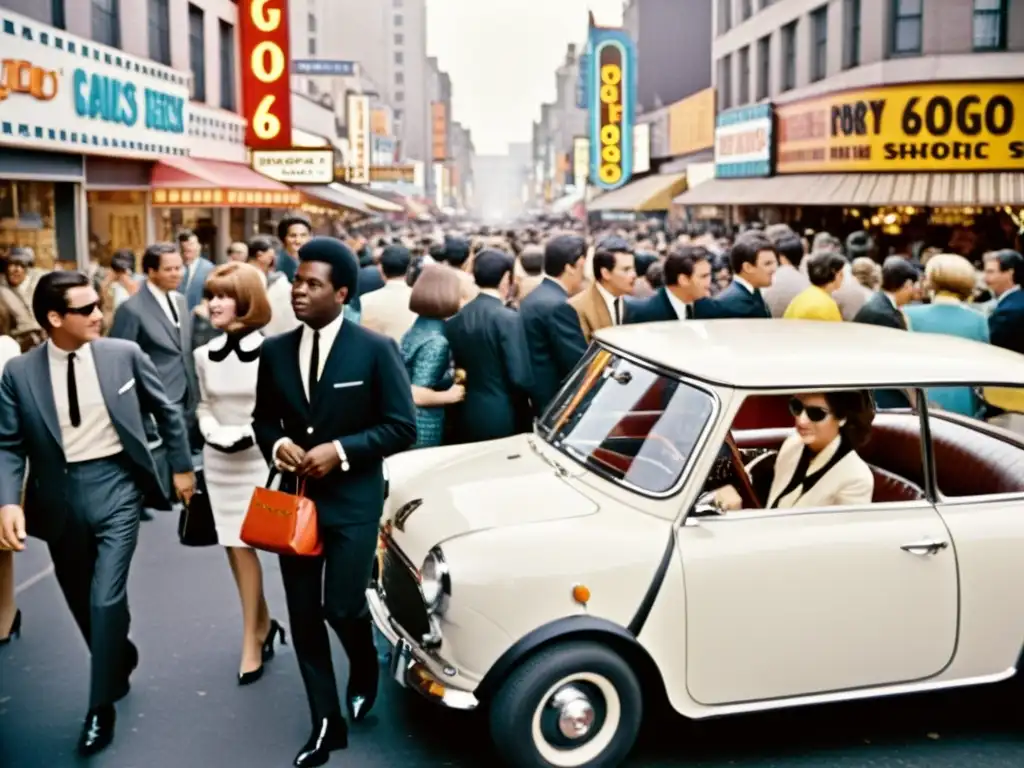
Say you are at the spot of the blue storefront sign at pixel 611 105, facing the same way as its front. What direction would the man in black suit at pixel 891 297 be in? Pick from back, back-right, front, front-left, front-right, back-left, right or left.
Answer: front

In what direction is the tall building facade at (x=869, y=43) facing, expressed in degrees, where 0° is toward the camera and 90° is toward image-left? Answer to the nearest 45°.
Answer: approximately 45°

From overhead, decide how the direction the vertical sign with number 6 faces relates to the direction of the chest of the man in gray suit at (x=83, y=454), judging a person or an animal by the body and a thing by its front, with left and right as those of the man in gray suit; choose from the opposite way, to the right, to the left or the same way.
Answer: the same way

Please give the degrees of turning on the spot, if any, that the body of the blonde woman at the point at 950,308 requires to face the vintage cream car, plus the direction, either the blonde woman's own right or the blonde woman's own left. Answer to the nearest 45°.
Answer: approximately 180°

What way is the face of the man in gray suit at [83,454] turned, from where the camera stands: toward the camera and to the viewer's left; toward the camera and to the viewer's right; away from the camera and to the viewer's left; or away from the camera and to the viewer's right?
toward the camera and to the viewer's right

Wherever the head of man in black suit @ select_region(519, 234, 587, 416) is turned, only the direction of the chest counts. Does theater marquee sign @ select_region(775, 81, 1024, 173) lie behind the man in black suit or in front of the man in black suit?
in front

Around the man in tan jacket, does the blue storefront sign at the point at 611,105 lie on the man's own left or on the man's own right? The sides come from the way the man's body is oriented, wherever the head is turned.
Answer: on the man's own left

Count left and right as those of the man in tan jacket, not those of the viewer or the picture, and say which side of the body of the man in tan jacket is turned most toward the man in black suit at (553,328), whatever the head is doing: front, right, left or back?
right

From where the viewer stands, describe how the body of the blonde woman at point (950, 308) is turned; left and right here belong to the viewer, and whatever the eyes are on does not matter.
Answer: facing away from the viewer

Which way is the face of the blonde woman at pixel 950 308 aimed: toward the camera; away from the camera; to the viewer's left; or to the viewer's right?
away from the camera

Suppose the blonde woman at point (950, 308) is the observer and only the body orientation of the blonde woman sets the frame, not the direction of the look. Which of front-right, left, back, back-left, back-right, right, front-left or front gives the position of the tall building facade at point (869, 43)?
front

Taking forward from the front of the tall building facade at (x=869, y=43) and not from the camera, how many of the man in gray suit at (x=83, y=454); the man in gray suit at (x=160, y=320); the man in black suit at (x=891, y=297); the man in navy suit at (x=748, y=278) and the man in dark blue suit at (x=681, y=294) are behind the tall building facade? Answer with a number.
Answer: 0

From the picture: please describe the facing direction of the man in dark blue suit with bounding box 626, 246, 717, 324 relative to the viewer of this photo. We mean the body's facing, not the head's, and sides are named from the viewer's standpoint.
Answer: facing the viewer and to the right of the viewer

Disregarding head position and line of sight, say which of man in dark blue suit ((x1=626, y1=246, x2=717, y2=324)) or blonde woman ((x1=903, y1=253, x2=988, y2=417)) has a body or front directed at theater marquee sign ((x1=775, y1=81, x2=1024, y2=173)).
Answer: the blonde woman

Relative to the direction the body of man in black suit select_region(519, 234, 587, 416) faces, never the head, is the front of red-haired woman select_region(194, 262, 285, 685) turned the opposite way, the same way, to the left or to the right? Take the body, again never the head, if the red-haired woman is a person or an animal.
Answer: the opposite way

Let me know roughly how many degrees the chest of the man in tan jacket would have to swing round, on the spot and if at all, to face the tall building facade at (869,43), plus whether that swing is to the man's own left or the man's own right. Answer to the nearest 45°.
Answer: approximately 135° to the man's own left

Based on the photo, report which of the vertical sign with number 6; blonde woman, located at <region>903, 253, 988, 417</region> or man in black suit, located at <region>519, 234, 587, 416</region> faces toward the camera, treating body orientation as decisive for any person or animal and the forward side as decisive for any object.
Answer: the vertical sign with number 6

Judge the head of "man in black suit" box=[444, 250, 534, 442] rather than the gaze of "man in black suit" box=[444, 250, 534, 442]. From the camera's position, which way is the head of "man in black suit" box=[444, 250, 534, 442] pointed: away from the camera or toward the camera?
away from the camera
